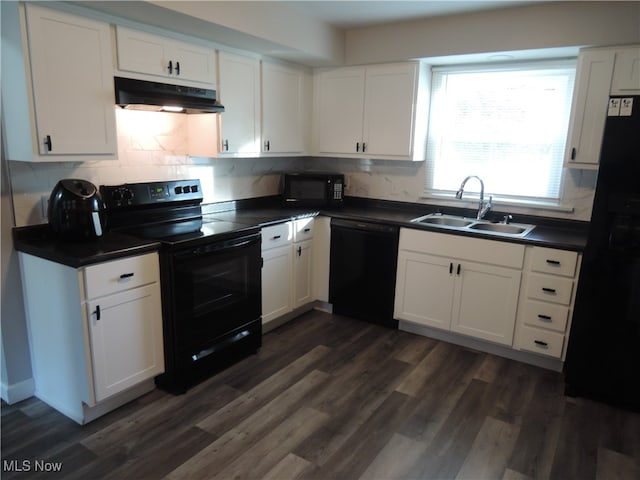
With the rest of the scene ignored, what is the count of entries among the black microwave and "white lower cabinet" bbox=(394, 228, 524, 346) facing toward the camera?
2

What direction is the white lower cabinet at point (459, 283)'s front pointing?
toward the camera

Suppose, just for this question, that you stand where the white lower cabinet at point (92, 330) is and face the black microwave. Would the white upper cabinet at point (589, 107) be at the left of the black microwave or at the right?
right

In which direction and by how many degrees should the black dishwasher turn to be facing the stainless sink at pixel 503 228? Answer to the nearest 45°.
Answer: approximately 135° to its left

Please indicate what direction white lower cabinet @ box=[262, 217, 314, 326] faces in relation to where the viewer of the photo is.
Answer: facing the viewer and to the right of the viewer

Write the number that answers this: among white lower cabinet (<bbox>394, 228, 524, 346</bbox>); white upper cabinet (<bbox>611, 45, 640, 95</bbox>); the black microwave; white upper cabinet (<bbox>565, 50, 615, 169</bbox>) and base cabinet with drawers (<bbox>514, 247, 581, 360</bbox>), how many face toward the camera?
5

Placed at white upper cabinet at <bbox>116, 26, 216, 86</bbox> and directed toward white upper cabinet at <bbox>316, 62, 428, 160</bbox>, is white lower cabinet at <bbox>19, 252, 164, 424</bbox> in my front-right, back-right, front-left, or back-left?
back-right

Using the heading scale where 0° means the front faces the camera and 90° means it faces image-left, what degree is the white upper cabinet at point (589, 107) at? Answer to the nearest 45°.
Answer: approximately 0°

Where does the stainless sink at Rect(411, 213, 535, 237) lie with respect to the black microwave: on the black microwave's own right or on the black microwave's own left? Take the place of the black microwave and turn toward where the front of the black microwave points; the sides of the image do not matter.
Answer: on the black microwave's own left

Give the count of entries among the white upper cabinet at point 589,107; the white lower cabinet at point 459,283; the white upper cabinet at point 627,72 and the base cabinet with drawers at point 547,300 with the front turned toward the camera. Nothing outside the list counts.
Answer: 4

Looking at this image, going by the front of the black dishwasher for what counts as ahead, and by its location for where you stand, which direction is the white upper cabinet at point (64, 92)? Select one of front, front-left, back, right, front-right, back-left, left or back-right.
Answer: front
